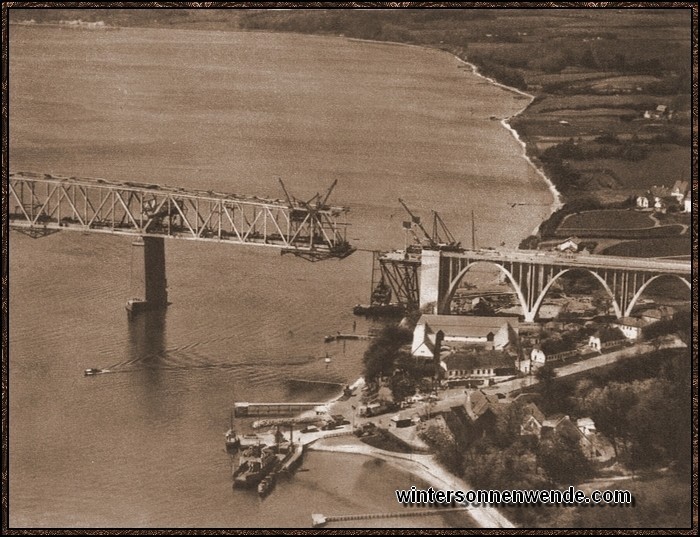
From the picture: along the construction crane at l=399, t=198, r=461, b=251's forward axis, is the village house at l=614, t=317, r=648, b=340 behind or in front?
behind

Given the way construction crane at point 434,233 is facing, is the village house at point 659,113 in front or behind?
behind

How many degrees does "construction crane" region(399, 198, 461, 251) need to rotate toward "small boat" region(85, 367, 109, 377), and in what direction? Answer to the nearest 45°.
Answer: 0° — it already faces it

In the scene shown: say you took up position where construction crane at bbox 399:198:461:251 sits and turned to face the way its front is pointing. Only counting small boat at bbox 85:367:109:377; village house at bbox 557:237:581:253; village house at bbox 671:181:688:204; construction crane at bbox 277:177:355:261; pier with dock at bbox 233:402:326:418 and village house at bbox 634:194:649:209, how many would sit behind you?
3

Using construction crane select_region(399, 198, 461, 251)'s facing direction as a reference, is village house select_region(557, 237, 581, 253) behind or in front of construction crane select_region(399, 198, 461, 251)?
behind

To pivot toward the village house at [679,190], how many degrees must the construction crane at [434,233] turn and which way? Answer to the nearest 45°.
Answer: approximately 180°

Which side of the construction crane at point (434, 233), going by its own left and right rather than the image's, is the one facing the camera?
left

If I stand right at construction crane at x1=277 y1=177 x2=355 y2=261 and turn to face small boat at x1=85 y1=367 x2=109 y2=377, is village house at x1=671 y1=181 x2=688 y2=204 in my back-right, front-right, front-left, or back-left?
back-left

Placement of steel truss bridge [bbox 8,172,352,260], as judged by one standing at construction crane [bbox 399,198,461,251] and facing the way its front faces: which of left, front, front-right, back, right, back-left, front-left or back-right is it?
front
